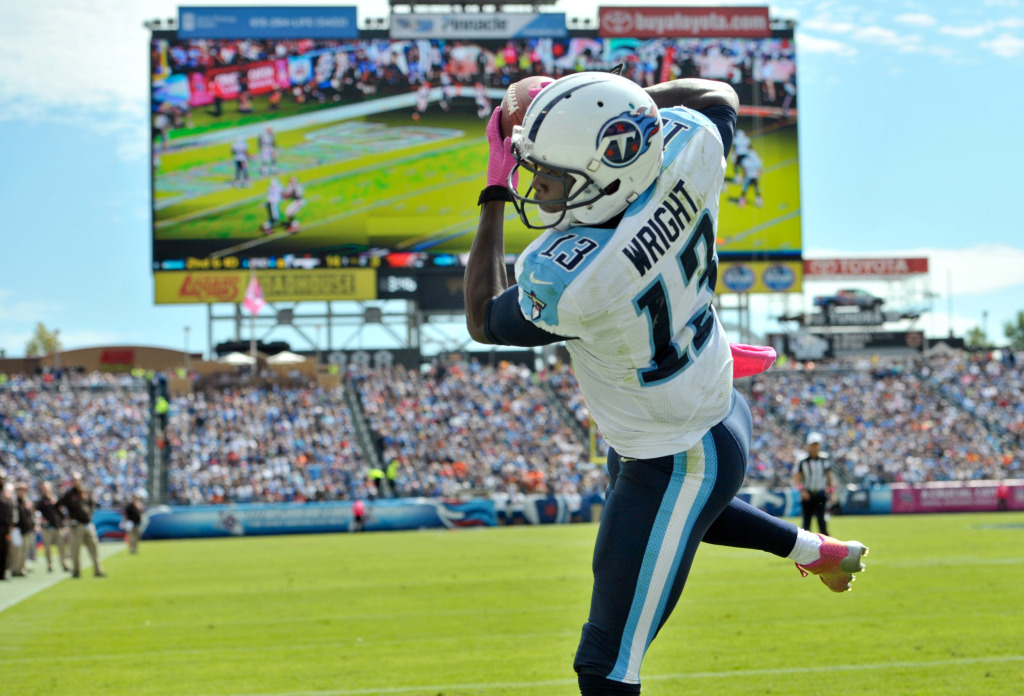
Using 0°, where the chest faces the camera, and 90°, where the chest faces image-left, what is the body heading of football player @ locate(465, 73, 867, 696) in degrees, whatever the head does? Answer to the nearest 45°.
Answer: approximately 135°

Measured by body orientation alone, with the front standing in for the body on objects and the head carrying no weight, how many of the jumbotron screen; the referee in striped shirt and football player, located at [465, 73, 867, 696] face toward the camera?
2

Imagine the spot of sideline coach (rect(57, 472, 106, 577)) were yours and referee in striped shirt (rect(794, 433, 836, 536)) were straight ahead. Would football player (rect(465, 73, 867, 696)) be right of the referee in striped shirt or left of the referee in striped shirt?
right

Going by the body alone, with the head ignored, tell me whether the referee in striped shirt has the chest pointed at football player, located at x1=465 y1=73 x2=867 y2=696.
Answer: yes

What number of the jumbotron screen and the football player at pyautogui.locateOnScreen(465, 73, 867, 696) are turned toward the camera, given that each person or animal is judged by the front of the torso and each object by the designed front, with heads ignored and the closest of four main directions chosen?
1

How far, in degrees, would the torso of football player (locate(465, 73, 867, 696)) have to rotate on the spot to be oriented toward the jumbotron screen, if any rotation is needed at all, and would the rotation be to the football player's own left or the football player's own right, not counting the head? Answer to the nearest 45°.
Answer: approximately 45° to the football player's own right

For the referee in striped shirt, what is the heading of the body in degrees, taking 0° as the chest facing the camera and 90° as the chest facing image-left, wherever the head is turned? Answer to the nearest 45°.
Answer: approximately 0°

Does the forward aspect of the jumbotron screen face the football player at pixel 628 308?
yes
